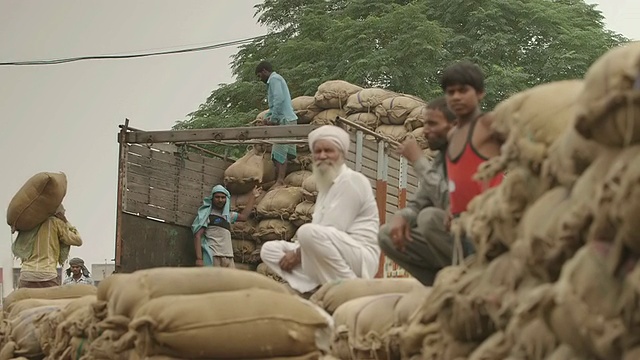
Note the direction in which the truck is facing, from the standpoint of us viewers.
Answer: facing away from the viewer and to the right of the viewer

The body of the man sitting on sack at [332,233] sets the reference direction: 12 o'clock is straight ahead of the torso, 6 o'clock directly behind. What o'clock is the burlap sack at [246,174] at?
The burlap sack is roughly at 4 o'clock from the man sitting on sack.

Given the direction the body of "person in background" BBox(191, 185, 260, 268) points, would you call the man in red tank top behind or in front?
in front

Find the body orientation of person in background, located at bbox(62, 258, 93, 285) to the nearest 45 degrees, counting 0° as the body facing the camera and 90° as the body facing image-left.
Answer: approximately 0°

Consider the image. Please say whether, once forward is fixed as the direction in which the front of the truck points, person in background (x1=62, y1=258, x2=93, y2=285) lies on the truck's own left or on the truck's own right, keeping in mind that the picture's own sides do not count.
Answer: on the truck's own left

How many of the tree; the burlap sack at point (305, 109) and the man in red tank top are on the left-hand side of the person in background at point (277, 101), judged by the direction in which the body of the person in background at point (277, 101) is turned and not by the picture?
1

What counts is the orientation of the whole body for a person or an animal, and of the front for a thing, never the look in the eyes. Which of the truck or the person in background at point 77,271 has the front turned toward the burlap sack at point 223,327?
the person in background

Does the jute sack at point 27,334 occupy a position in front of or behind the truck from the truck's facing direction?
behind
